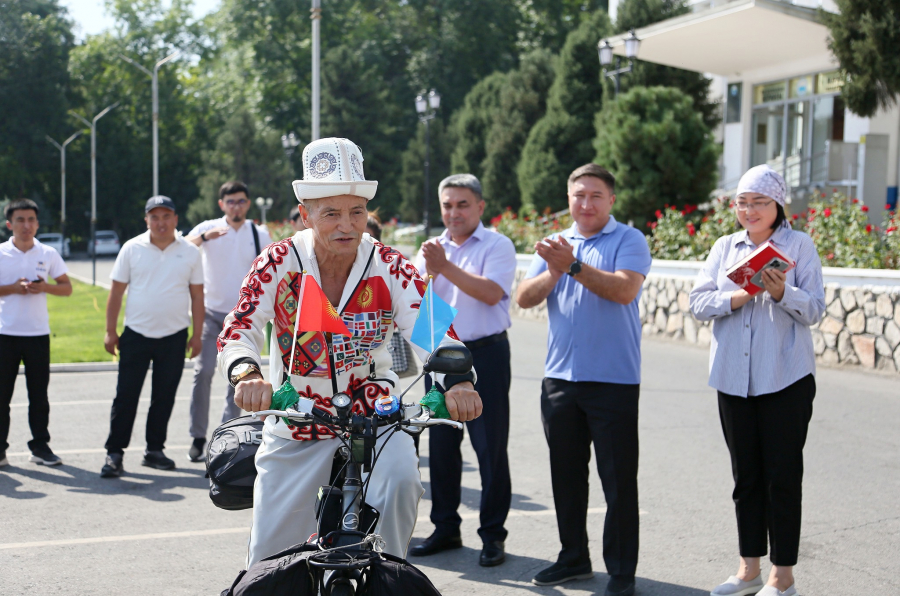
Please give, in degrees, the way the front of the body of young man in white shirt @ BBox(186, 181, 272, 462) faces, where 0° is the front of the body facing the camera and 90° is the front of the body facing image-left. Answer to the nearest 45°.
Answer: approximately 0°

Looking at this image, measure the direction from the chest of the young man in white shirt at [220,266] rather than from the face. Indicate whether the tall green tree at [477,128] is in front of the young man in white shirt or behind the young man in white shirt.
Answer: behind

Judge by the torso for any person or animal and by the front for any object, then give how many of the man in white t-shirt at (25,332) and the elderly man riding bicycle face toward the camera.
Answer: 2

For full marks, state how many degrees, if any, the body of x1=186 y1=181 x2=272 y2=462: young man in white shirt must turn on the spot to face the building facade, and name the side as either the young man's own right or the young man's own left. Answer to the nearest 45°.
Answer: approximately 135° to the young man's own left

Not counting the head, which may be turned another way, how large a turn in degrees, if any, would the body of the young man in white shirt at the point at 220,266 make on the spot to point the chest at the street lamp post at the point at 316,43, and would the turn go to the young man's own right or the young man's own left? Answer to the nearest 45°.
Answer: approximately 180°

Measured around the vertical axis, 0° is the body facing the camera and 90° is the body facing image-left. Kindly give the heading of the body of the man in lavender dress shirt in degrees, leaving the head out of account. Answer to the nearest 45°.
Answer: approximately 45°

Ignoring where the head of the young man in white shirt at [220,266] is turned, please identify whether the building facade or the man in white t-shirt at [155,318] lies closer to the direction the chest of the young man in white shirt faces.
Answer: the man in white t-shirt

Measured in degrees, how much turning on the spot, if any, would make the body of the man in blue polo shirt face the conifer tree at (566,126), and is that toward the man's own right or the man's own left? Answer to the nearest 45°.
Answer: approximately 135° to the man's own right

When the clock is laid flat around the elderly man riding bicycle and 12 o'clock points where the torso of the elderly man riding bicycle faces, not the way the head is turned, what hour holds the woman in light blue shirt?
The woman in light blue shirt is roughly at 8 o'clock from the elderly man riding bicycle.

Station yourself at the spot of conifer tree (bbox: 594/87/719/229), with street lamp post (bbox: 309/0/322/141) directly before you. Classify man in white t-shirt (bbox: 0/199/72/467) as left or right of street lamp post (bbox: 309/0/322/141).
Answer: left

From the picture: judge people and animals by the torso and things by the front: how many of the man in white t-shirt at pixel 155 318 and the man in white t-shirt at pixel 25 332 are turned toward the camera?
2

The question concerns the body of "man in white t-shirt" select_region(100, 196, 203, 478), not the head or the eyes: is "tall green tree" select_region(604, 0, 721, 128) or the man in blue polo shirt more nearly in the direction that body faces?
the man in blue polo shirt

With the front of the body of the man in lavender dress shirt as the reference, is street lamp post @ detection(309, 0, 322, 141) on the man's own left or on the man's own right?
on the man's own right
